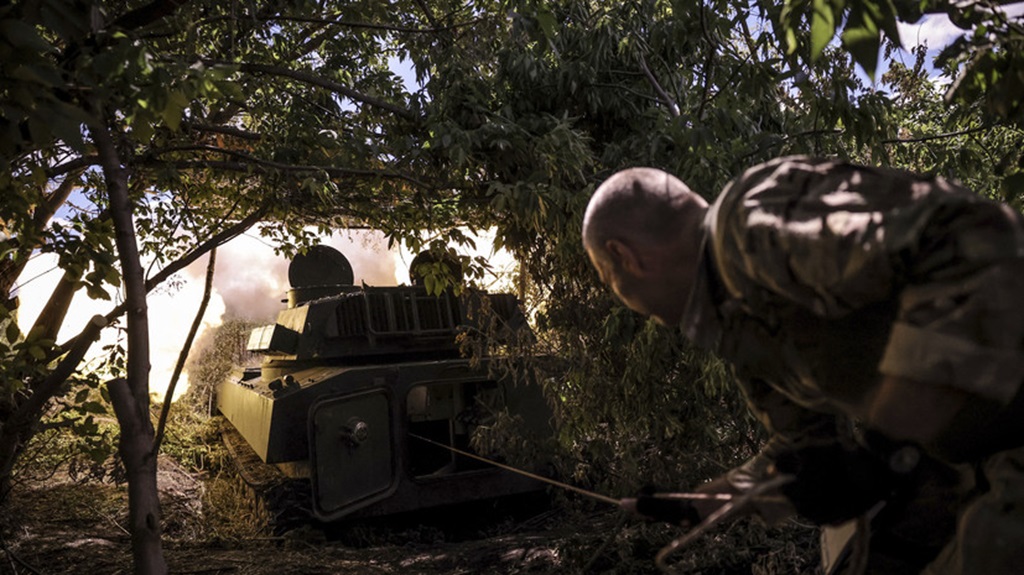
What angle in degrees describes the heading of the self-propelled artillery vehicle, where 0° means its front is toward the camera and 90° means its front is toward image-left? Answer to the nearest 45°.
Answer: approximately 135°
